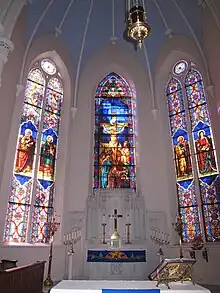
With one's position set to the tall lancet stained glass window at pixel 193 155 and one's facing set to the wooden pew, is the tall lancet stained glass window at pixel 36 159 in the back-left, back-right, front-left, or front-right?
front-right

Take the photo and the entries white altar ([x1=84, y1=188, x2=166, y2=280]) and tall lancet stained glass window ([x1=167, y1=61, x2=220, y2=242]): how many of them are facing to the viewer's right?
0

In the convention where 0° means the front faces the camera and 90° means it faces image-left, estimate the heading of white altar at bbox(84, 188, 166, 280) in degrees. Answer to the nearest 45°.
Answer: approximately 0°

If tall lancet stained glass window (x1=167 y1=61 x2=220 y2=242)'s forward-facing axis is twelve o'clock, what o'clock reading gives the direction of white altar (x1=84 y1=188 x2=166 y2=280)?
The white altar is roughly at 1 o'clock from the tall lancet stained glass window.

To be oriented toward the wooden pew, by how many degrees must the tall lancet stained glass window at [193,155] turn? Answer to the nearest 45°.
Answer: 0° — it already faces it

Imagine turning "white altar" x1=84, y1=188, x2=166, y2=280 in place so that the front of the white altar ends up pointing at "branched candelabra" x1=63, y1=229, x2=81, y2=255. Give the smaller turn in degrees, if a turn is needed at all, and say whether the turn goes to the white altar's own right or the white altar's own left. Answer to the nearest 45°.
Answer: approximately 90° to the white altar's own right

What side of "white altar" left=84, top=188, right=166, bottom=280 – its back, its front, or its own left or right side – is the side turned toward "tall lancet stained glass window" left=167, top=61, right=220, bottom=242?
left

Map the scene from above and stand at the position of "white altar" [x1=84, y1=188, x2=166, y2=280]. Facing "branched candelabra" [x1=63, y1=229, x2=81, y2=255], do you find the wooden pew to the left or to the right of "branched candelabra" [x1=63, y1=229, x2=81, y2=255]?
left

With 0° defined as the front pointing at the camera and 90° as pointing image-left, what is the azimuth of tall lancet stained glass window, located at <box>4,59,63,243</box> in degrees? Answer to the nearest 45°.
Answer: approximately 315°

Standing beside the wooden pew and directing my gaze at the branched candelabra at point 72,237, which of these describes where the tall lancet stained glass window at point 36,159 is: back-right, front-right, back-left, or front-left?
front-left

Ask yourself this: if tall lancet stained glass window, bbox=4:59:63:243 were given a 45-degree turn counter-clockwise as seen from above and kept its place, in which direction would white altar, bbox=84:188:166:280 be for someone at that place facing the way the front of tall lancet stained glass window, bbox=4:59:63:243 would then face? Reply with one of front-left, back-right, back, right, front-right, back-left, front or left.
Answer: front

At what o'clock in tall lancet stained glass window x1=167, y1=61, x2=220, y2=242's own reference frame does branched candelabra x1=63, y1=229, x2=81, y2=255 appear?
The branched candelabra is roughly at 1 o'clock from the tall lancet stained glass window.
